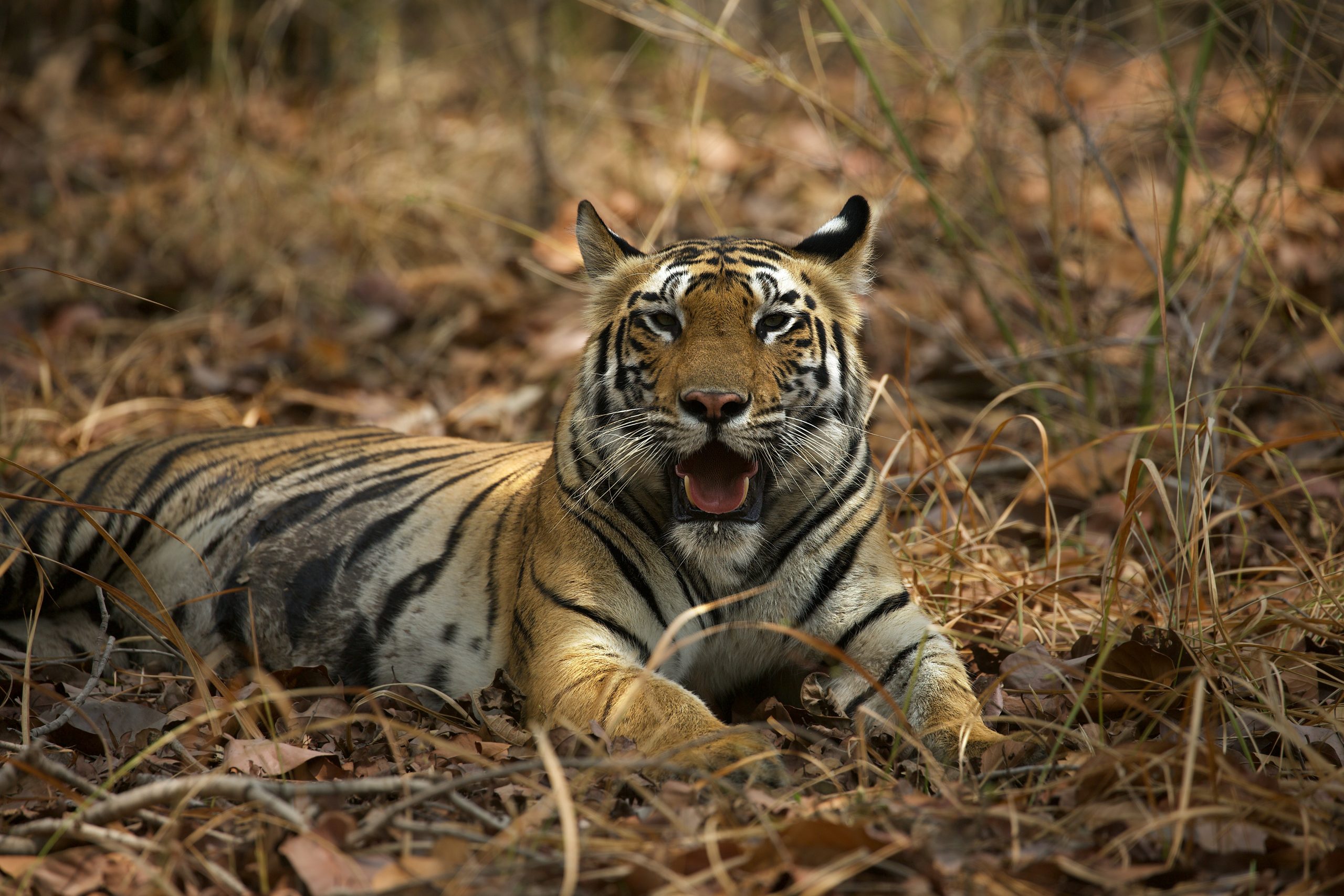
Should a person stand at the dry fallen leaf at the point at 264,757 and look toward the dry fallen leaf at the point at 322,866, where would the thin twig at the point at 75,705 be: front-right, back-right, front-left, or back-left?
back-right

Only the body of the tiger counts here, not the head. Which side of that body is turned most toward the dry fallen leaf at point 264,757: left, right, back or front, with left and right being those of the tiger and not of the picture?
right

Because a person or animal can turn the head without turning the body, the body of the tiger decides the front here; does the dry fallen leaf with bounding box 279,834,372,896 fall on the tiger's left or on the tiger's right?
on the tiger's right

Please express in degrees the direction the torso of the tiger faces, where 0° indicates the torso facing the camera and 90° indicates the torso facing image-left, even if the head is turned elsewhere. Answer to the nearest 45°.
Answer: approximately 315°
